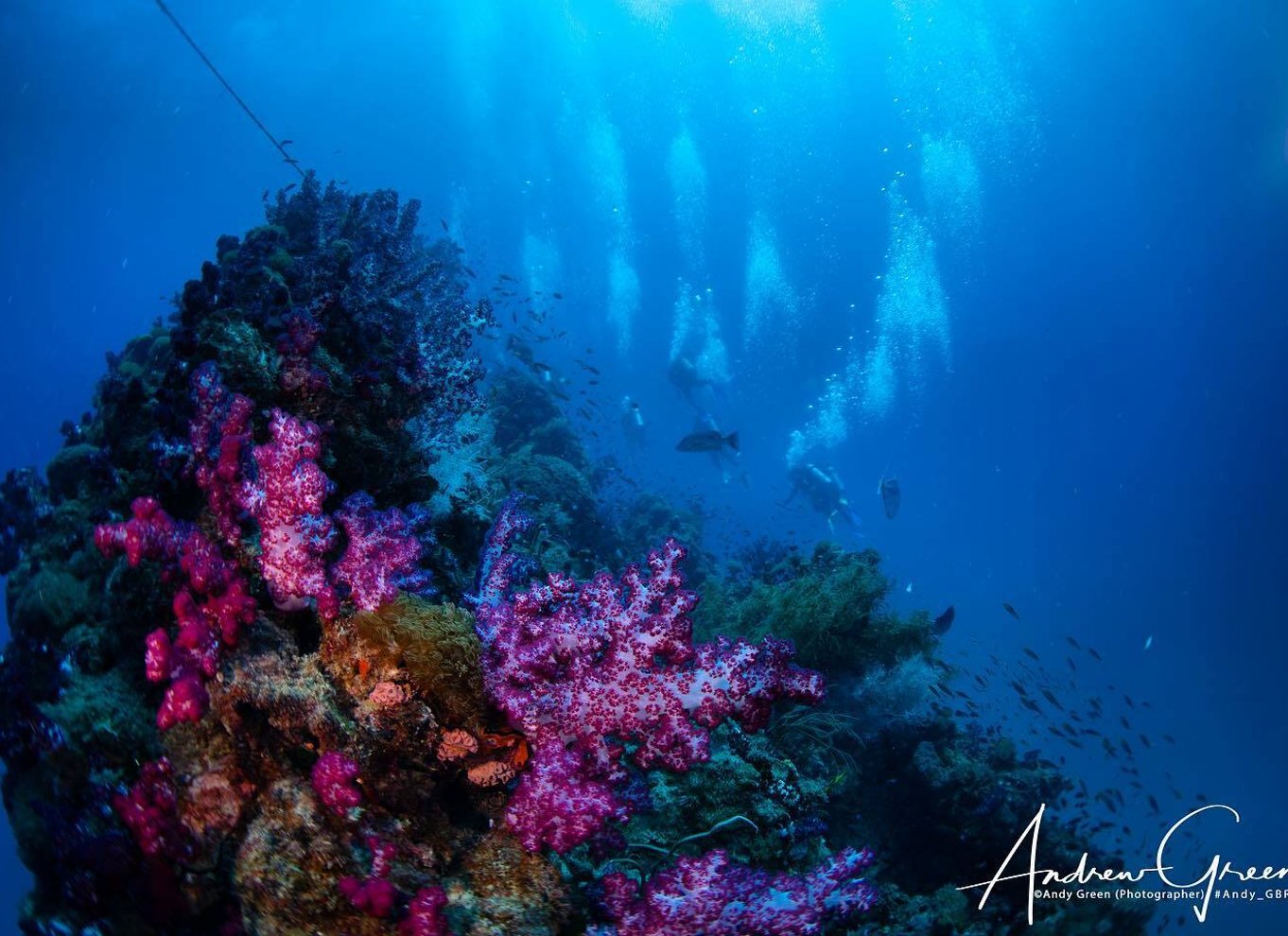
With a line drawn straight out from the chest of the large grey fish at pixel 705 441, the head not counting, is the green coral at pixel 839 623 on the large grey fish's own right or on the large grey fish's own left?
on the large grey fish's own left

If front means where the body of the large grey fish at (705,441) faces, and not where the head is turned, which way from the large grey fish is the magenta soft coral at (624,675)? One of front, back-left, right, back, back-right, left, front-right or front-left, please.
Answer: left

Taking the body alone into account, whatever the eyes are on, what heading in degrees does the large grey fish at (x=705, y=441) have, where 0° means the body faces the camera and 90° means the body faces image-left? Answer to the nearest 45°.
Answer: approximately 90°

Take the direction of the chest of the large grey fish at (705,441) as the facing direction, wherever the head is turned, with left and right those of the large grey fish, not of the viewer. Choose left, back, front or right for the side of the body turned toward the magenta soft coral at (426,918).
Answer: left

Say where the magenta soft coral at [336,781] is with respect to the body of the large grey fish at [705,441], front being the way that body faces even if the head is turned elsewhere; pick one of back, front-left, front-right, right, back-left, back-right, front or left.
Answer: left

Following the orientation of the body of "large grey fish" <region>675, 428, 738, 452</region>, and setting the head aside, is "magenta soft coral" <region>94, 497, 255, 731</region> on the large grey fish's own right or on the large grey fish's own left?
on the large grey fish's own left

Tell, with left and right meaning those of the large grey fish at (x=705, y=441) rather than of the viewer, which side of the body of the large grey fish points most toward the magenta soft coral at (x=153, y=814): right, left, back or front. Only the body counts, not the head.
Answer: left

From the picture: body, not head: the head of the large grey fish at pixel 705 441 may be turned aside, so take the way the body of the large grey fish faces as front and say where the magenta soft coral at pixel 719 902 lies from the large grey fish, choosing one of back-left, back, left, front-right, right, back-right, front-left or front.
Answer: left
